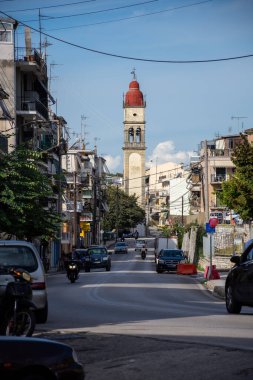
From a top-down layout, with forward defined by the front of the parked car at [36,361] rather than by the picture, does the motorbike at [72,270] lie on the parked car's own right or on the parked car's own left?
on the parked car's own left

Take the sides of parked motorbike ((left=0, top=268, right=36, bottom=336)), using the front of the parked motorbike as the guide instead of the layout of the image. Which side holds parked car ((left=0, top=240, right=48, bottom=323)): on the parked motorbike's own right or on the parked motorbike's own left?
on the parked motorbike's own left

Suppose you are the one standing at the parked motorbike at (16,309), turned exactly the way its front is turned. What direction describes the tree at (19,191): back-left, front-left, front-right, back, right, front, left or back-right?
back-left

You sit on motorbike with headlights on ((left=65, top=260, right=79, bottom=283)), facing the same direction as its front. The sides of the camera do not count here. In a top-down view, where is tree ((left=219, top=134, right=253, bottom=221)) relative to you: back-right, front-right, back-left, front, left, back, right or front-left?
left

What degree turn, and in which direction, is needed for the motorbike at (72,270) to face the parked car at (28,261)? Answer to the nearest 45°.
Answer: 0° — it already faces it

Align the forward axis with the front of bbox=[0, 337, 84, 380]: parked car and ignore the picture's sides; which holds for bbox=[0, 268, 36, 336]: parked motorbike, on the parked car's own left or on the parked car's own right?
on the parked car's own left
